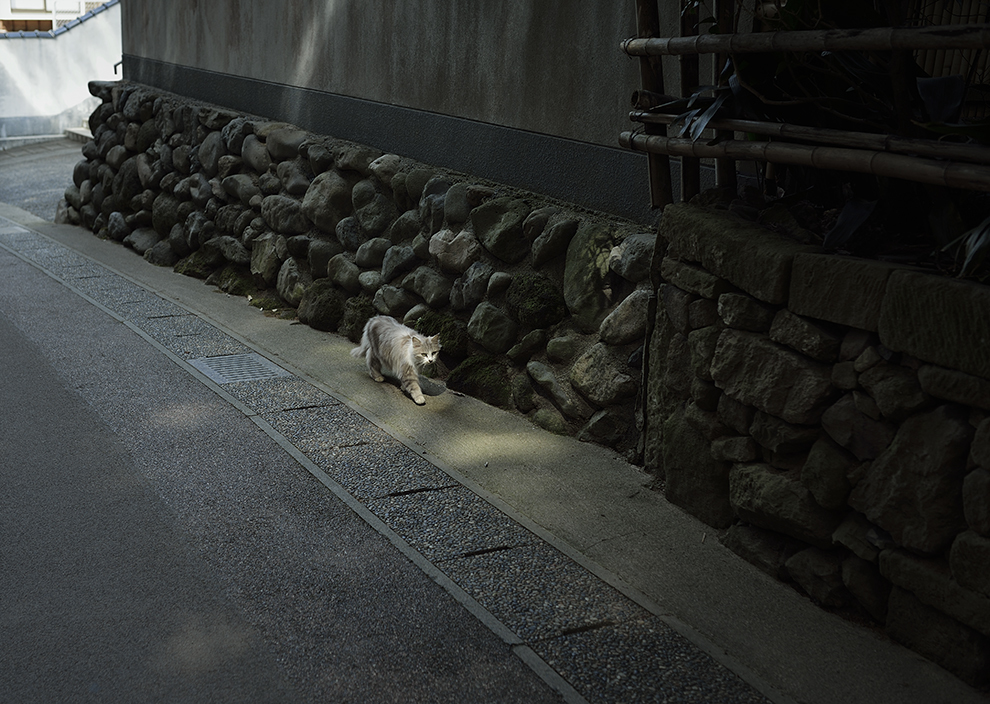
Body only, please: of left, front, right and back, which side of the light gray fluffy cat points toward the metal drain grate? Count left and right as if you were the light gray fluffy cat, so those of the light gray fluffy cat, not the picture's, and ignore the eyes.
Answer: back

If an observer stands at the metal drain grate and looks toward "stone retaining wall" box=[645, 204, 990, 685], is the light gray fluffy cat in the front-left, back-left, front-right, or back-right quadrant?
front-left

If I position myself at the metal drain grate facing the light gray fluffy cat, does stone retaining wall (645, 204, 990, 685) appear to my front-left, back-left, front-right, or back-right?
front-right

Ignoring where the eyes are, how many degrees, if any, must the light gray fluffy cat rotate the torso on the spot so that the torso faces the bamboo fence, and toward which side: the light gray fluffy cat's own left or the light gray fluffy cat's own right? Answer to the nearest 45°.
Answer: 0° — it already faces it

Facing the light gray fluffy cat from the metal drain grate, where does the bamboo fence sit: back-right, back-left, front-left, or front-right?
front-right

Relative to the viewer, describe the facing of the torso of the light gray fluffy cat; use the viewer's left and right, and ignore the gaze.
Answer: facing the viewer and to the right of the viewer

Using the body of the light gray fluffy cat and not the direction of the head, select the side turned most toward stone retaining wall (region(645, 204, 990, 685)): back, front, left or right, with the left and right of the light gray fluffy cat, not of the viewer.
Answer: front
